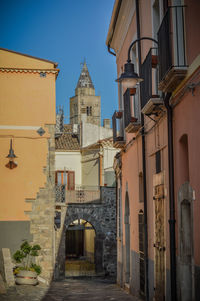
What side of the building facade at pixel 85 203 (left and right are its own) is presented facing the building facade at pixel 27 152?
front

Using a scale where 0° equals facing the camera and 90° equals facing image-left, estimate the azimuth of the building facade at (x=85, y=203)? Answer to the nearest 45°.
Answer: approximately 0°

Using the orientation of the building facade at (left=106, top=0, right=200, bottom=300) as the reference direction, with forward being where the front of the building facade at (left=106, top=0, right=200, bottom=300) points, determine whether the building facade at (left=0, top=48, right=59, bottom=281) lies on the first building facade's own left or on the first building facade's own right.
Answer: on the first building facade's own right

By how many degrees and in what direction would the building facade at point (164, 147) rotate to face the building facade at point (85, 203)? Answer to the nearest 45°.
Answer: approximately 90° to its right

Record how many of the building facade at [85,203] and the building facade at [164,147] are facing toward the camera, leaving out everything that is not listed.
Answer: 1

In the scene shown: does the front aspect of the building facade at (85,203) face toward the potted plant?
yes

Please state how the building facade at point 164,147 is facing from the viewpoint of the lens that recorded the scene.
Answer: facing to the left of the viewer

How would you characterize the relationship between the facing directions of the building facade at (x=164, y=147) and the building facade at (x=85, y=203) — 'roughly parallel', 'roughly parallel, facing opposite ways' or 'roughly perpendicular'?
roughly perpendicular

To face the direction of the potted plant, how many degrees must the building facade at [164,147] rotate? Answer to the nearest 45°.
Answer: approximately 45° to its right
